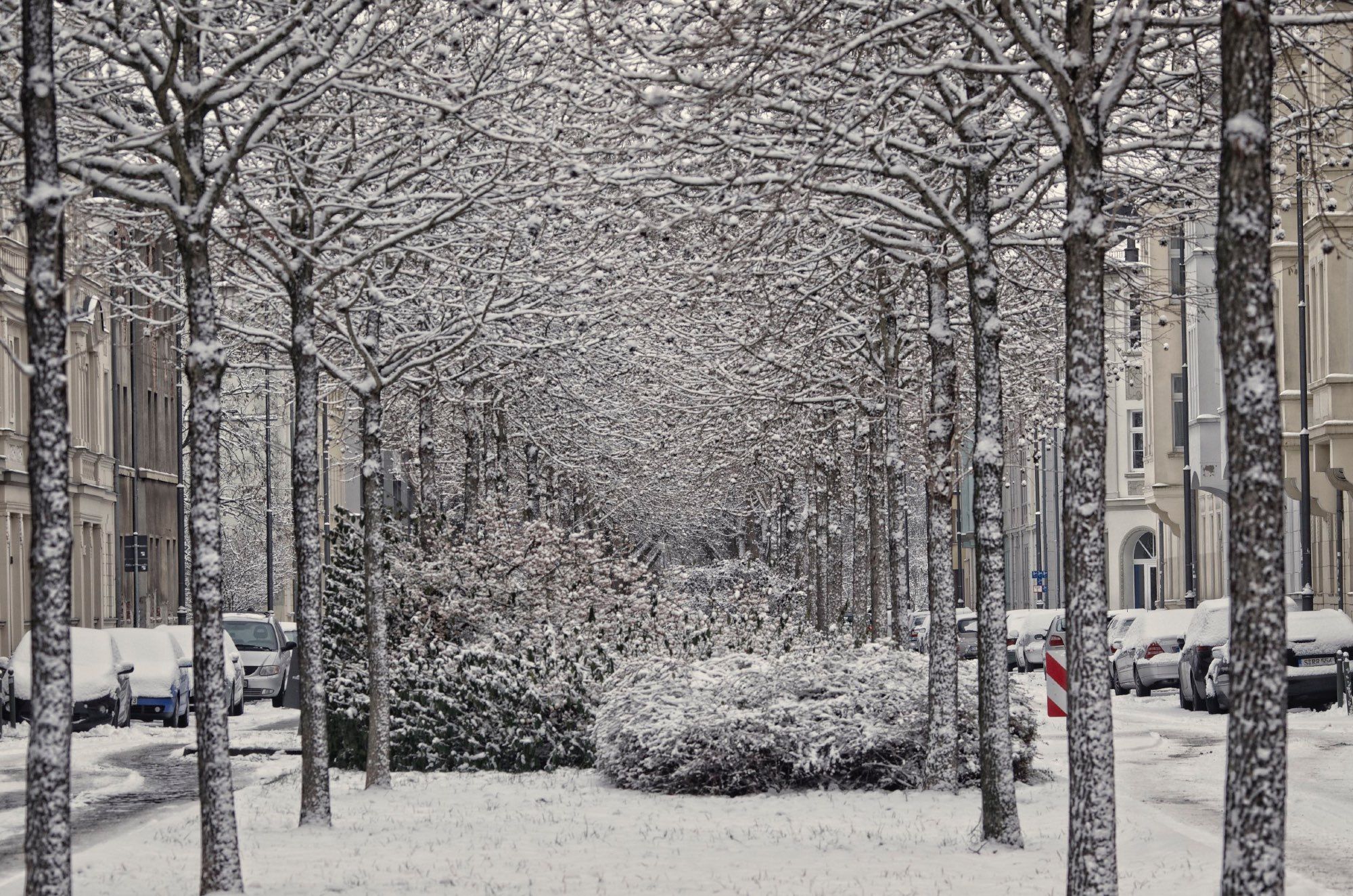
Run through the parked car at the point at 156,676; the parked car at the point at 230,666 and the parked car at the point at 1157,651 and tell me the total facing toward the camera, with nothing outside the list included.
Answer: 2

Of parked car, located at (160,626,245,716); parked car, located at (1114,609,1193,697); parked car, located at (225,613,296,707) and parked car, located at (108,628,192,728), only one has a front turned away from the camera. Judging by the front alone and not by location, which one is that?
parked car, located at (1114,609,1193,697)

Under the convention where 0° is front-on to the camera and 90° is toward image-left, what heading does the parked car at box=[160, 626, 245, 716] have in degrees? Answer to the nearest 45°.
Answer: approximately 0°

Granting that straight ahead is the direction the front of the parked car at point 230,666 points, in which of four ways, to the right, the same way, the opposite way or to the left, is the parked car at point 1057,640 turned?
the opposite way

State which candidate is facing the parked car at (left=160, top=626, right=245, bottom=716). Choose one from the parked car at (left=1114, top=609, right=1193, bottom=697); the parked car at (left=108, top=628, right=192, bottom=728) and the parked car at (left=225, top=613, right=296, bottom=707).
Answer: the parked car at (left=225, top=613, right=296, bottom=707)

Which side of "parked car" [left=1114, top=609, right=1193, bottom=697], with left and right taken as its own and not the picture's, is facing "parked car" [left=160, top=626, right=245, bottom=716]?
left

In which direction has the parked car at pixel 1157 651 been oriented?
away from the camera

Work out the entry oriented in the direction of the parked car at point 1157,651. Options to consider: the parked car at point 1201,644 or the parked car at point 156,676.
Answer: the parked car at point 1201,644

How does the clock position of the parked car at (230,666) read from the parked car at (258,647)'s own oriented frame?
the parked car at (230,666) is roughly at 12 o'clock from the parked car at (258,647).

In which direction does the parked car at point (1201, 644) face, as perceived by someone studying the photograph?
facing away from the viewer

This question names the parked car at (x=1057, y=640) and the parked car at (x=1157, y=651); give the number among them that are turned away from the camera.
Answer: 2

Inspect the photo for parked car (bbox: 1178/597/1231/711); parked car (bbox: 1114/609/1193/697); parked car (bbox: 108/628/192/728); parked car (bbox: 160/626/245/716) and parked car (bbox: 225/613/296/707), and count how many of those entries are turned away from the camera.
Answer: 2

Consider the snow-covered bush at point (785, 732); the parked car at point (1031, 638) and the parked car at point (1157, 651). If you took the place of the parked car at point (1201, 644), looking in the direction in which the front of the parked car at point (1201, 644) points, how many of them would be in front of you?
2
